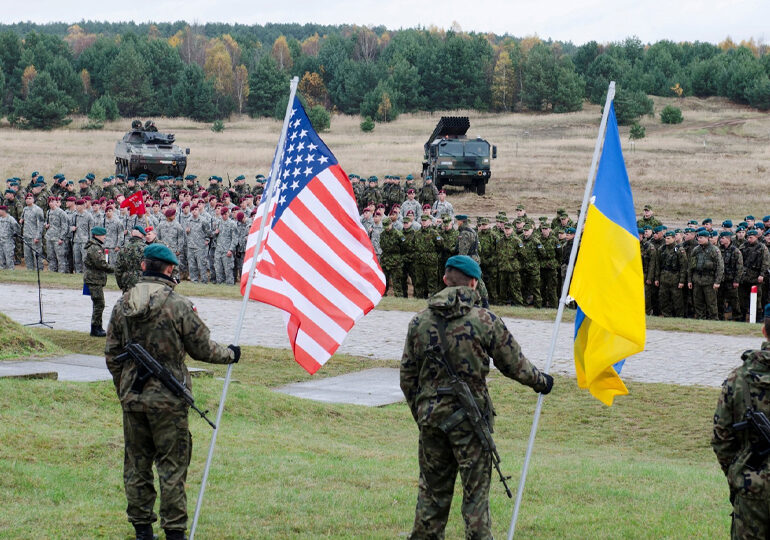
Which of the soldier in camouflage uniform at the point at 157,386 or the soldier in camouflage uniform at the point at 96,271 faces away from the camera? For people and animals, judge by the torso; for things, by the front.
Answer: the soldier in camouflage uniform at the point at 157,386

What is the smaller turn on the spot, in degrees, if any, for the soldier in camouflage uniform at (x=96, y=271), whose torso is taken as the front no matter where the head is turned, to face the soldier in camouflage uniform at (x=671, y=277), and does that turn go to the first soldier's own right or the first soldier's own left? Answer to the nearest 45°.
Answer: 0° — they already face them

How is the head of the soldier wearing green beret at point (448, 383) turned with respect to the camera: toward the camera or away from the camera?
away from the camera

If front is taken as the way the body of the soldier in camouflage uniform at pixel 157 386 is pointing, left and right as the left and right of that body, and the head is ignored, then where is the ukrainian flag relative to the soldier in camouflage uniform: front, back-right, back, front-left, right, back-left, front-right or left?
right

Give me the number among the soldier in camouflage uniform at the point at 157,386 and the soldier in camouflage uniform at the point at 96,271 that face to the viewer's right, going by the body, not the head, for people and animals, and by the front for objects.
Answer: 1

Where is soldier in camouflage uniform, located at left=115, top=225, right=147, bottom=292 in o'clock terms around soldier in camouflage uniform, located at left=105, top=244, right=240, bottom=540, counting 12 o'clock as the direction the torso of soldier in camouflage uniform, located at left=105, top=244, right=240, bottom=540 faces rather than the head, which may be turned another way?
soldier in camouflage uniform, located at left=115, top=225, right=147, bottom=292 is roughly at 12 o'clock from soldier in camouflage uniform, located at left=105, top=244, right=240, bottom=540.

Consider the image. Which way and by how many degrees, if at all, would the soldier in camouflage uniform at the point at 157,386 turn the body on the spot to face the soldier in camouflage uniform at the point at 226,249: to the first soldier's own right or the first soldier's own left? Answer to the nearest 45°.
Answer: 0° — they already face them

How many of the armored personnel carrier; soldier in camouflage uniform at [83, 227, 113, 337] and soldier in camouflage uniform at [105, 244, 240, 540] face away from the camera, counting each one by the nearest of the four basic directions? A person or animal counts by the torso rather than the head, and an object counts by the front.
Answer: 1

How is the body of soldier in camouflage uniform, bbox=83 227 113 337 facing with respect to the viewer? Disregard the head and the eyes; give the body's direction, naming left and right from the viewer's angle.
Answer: facing to the right of the viewer

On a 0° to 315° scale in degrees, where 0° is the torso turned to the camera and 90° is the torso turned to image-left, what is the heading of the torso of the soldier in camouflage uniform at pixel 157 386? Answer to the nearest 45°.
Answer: approximately 180°

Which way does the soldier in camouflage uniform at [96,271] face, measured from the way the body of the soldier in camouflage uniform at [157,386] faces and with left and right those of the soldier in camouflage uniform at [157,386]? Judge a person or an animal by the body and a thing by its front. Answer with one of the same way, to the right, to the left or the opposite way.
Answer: to the right

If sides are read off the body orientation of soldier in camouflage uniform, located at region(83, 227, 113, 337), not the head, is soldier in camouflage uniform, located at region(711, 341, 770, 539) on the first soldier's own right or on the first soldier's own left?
on the first soldier's own right

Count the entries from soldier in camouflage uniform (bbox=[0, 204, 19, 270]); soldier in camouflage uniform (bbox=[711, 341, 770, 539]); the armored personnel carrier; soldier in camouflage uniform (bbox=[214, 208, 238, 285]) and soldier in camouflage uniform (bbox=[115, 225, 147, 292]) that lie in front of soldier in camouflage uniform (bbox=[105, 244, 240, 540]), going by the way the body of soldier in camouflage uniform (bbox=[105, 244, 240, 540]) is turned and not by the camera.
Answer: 4

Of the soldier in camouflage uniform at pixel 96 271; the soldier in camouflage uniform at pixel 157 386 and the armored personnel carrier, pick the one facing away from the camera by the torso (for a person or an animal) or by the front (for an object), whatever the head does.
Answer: the soldier in camouflage uniform at pixel 157 386

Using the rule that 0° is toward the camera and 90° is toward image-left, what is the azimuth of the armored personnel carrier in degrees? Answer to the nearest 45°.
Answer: approximately 315°

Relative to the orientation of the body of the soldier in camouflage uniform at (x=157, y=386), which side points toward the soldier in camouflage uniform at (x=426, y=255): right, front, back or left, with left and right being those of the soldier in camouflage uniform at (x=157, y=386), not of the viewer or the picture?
front
